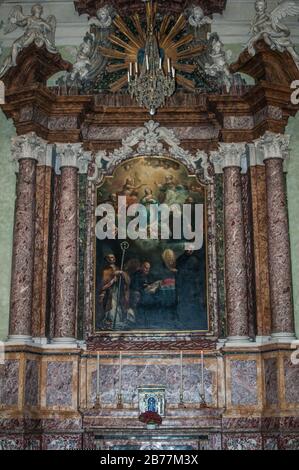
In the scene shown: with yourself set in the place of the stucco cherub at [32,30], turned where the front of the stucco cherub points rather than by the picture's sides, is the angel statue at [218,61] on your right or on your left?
on your left

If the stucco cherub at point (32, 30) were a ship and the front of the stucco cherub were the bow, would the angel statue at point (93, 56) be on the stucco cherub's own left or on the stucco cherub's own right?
on the stucco cherub's own left

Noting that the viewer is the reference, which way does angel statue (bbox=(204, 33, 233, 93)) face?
facing the viewer and to the left of the viewer

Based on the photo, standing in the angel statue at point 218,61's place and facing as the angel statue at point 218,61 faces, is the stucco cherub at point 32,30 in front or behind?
in front

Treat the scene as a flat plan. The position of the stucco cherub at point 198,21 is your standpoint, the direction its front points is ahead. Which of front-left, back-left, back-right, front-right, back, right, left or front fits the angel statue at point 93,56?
front-right

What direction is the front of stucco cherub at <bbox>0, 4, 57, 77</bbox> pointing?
toward the camera

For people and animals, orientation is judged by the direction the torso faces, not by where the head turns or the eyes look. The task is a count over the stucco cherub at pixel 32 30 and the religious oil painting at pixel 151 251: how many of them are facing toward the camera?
2

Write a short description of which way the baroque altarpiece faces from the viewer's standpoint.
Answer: facing the viewer

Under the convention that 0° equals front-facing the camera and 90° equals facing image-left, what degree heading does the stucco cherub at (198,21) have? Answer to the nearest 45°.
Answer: approximately 45°
